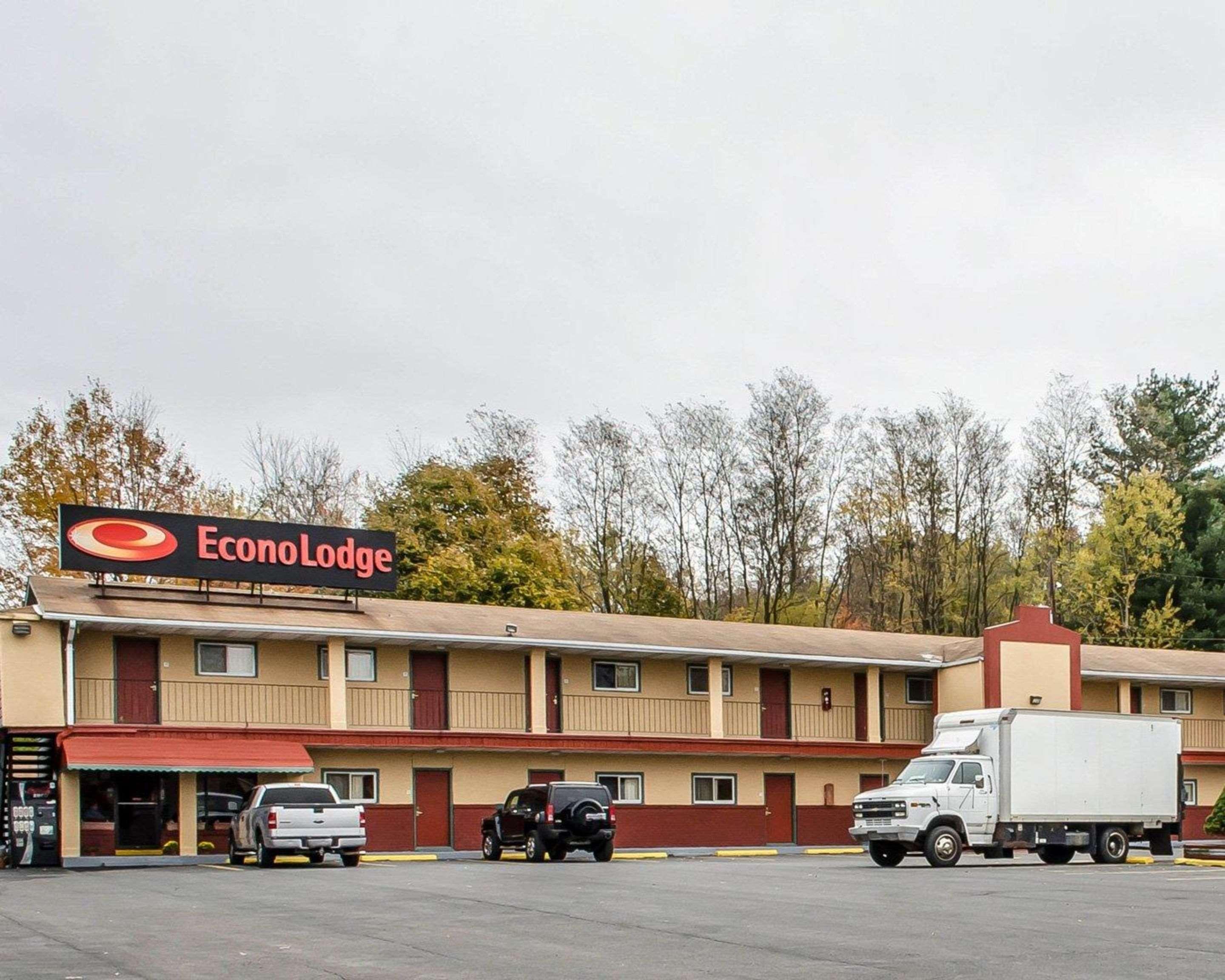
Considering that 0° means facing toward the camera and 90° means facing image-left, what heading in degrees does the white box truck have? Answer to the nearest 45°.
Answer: approximately 45°

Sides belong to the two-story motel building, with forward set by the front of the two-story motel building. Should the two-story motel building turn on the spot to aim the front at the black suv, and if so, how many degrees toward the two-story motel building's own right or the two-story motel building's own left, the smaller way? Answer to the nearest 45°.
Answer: approximately 45° to the two-story motel building's own right

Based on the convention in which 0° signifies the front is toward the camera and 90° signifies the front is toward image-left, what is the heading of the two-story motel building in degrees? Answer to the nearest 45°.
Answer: approximately 315°

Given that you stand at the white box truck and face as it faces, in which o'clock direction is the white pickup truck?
The white pickup truck is roughly at 1 o'clock from the white box truck.

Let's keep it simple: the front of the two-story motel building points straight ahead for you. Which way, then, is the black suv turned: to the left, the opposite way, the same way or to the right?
the opposite way

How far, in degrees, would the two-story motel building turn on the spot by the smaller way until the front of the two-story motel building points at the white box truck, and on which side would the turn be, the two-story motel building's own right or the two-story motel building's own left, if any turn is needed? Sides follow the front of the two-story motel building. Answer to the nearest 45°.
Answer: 0° — it already faces it

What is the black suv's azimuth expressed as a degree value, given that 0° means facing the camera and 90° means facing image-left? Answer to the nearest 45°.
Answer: approximately 135°

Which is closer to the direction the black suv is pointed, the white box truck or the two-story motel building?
the two-story motel building

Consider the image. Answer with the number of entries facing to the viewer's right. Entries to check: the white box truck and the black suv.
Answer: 0

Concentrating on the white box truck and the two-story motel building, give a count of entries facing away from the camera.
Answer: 0
